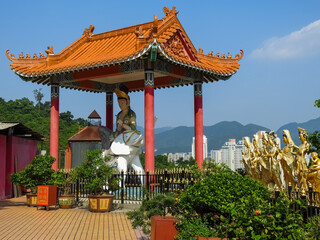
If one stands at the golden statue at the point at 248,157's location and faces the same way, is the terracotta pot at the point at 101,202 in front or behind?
in front

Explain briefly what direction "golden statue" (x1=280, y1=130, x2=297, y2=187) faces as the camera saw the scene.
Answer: facing the viewer and to the left of the viewer

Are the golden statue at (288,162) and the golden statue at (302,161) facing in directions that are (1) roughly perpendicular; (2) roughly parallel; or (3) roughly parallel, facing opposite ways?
roughly parallel

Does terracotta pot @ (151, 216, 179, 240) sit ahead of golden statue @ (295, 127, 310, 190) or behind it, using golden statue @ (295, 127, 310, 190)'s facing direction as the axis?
ahead

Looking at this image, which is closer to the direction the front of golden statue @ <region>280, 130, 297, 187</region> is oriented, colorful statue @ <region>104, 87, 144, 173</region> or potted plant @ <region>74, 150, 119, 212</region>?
the potted plant

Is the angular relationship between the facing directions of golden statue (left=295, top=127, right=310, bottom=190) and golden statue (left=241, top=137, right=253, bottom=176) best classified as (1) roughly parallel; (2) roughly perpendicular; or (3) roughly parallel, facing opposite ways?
roughly parallel

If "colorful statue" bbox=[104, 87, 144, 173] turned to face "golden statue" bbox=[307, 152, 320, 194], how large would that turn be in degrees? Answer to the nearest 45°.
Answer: approximately 90° to its left

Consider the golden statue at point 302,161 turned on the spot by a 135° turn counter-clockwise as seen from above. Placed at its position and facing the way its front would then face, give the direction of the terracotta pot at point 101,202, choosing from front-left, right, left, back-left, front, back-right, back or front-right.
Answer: back

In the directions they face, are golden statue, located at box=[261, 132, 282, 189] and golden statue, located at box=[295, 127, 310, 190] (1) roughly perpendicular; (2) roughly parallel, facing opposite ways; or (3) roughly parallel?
roughly parallel
